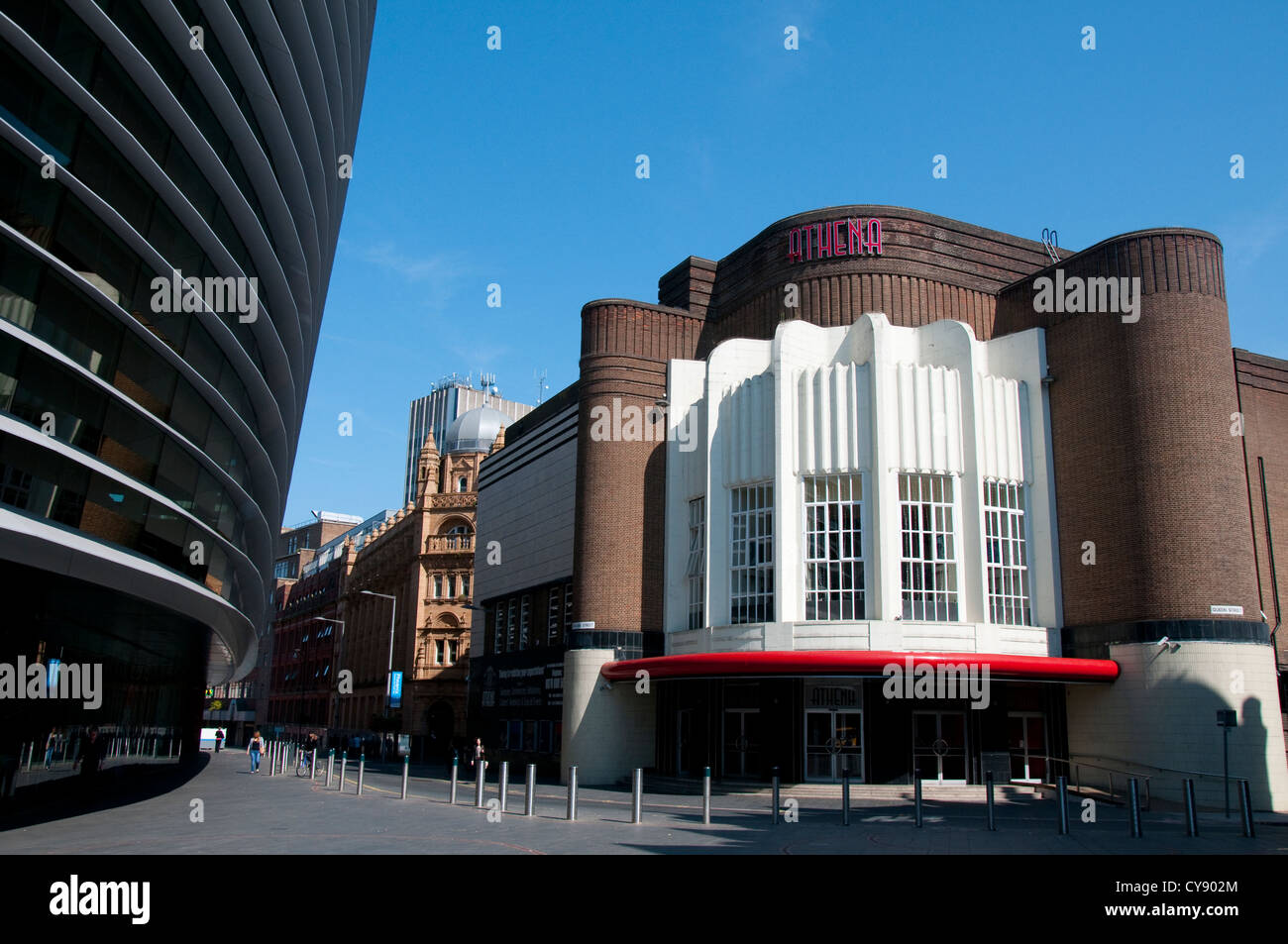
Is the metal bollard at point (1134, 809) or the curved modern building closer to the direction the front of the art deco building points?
the metal bollard

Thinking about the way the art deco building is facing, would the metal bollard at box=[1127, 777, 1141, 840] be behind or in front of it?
in front

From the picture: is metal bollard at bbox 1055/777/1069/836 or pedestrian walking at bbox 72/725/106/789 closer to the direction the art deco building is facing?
the metal bollard

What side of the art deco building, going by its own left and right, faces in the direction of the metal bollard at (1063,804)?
front

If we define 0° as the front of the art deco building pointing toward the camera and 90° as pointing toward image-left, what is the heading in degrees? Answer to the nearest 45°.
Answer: approximately 0°

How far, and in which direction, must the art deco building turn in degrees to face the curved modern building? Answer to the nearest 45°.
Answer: approximately 45° to its right

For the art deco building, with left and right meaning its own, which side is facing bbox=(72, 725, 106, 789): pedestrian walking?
right

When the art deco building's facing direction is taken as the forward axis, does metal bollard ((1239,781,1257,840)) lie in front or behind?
in front
